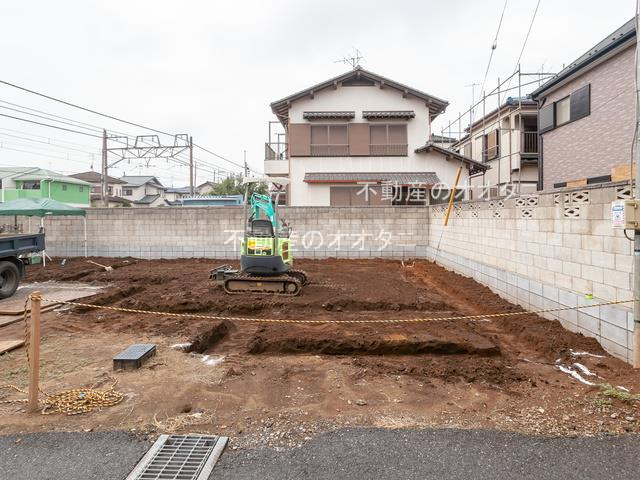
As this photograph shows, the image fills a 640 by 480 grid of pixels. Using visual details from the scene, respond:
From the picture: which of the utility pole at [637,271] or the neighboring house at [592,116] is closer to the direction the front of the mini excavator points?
the neighboring house

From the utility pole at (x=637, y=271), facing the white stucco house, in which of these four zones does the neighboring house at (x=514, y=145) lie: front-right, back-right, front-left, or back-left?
front-right

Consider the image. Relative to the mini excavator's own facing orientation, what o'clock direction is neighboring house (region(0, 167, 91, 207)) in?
The neighboring house is roughly at 11 o'clock from the mini excavator.

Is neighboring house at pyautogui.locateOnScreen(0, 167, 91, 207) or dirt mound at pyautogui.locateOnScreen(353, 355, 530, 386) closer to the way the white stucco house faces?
the dirt mound

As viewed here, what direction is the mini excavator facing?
away from the camera

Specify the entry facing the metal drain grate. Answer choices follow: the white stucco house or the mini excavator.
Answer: the white stucco house

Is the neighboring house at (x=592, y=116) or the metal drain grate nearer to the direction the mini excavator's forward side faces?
the neighboring house

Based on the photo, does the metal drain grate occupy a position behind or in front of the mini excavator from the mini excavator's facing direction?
behind

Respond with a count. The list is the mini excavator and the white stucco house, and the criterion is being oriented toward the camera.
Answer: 1

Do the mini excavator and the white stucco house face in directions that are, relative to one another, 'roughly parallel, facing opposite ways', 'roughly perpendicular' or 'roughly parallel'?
roughly parallel, facing opposite ways

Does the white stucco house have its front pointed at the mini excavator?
yes

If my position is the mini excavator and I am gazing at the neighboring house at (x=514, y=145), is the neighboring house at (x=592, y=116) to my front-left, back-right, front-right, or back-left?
front-right

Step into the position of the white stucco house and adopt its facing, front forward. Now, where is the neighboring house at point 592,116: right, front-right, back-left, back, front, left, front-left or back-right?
front-left

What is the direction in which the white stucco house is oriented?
toward the camera

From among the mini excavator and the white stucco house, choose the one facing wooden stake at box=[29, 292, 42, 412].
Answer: the white stucco house

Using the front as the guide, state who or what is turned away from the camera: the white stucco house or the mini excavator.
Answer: the mini excavator

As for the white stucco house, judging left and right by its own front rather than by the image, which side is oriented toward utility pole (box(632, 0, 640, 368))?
front
